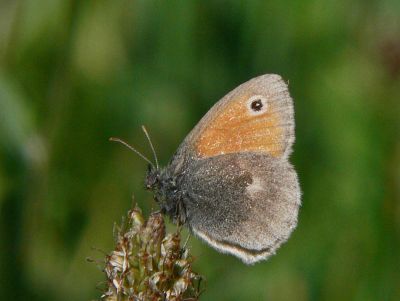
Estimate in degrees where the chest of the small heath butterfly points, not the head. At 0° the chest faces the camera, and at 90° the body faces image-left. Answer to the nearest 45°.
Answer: approximately 90°
